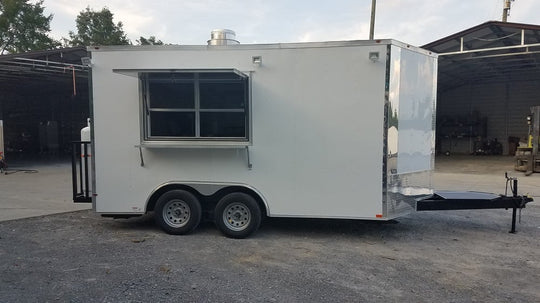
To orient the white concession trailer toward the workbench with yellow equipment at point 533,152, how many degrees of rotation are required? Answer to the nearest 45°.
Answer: approximately 45° to its left

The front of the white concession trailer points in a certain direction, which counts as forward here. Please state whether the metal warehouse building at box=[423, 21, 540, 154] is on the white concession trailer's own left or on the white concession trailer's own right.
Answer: on the white concession trailer's own left

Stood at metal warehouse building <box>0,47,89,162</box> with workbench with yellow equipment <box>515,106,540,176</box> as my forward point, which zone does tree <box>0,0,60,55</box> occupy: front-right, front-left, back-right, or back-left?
back-left

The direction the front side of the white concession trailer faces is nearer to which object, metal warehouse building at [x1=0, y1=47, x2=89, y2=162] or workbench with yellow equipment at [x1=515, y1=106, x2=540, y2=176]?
the workbench with yellow equipment

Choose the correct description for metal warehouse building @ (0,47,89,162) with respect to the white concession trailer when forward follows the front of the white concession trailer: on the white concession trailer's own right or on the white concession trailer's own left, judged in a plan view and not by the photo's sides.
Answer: on the white concession trailer's own left

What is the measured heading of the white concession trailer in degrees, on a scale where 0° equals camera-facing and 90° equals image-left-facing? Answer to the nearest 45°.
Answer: approximately 270°

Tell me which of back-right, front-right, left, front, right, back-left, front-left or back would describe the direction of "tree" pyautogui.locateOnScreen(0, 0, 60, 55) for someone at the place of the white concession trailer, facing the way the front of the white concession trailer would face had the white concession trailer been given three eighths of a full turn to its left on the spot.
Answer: front
